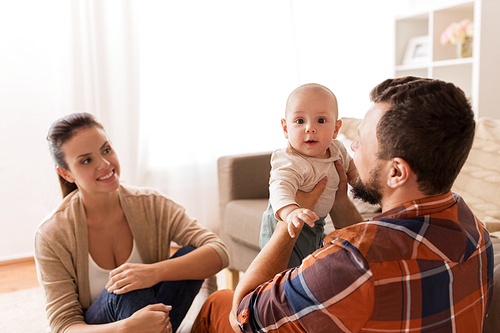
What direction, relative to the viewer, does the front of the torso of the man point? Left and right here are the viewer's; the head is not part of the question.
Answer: facing away from the viewer and to the left of the viewer

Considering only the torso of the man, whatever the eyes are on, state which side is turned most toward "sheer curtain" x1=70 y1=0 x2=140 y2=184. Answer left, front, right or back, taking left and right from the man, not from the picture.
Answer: front

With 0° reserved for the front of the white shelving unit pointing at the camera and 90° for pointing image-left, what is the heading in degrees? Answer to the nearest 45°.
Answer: approximately 45°

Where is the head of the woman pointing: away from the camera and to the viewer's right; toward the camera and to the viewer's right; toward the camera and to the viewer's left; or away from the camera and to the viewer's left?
toward the camera and to the viewer's right

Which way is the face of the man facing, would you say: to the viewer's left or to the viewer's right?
to the viewer's left

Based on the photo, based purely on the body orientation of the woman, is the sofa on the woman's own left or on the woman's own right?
on the woman's own left

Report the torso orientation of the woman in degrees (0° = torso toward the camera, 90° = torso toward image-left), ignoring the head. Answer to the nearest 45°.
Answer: approximately 315°

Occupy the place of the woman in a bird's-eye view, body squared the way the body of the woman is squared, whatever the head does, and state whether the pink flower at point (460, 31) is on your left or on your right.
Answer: on your left

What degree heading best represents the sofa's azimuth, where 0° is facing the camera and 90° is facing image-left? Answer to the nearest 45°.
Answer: approximately 45°

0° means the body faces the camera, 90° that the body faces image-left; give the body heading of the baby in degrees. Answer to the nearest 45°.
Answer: approximately 0°
